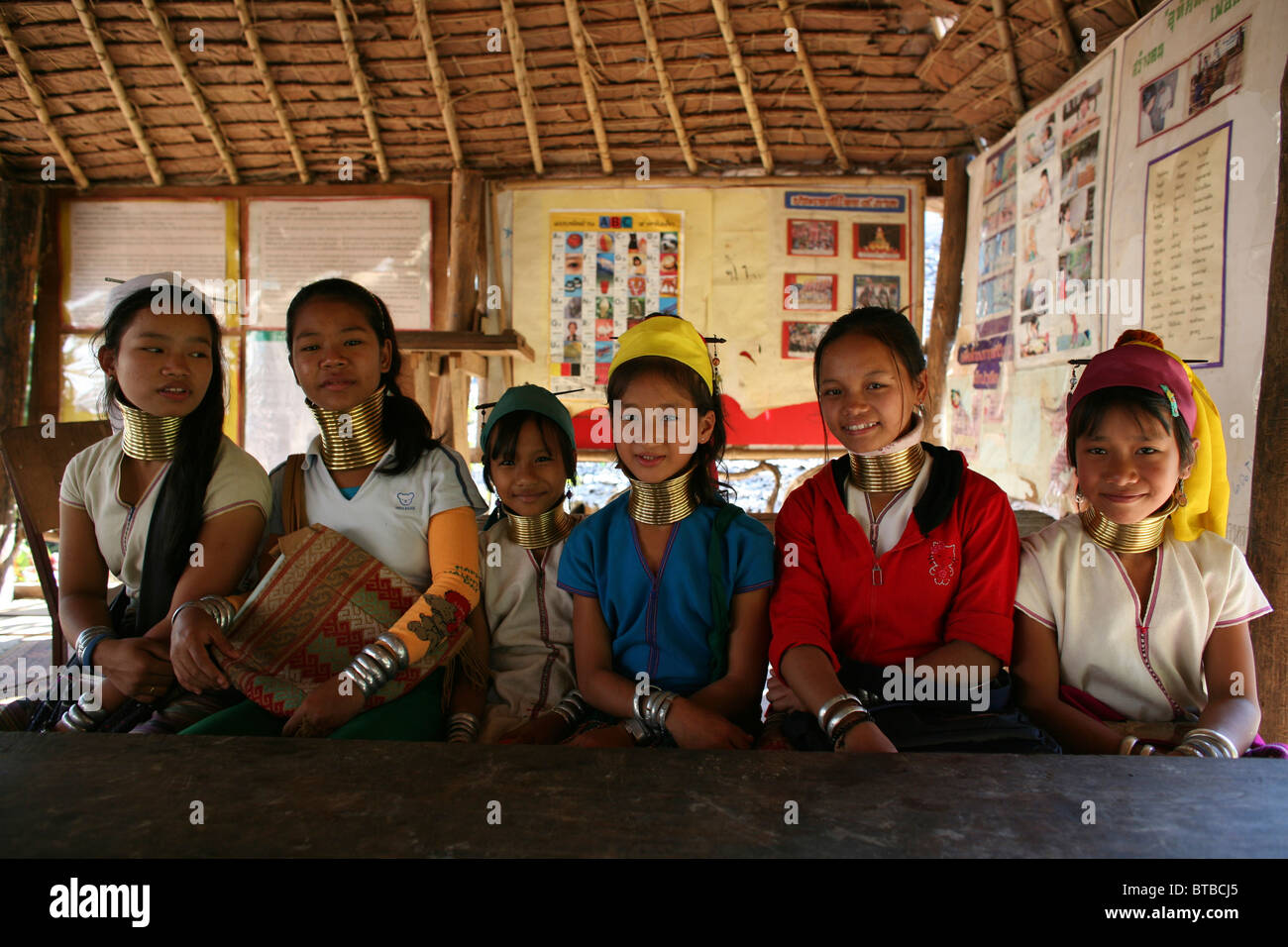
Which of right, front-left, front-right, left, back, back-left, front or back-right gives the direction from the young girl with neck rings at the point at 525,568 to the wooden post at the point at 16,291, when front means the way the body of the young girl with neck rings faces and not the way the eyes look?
back-right

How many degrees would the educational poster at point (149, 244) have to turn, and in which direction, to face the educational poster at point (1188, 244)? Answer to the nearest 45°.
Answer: approximately 45° to its left

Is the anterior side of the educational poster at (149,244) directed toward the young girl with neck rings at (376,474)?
yes

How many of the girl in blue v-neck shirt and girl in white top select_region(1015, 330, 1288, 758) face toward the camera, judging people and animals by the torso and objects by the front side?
2

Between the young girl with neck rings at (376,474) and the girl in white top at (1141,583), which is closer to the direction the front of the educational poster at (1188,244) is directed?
the young girl with neck rings
